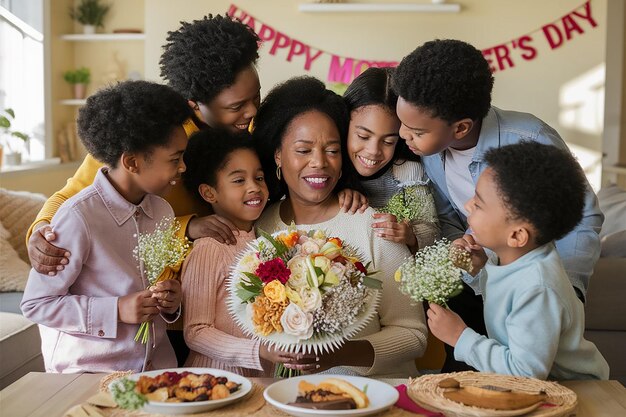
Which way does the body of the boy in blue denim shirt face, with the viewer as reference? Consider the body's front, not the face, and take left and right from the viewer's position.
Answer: facing the viewer and to the left of the viewer

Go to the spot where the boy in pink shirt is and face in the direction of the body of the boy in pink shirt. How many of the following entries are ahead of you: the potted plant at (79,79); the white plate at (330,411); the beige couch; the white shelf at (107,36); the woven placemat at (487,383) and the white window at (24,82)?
2

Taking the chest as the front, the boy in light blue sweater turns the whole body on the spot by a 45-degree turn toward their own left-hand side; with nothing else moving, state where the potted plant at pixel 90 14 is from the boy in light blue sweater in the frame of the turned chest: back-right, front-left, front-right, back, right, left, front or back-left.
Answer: right

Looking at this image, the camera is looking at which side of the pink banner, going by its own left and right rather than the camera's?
front

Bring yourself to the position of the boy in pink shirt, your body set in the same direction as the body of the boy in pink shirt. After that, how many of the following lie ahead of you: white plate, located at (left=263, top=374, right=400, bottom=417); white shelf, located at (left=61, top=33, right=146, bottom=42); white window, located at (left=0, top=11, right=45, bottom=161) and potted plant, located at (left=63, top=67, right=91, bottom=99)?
1

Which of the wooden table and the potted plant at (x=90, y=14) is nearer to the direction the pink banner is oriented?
the wooden table

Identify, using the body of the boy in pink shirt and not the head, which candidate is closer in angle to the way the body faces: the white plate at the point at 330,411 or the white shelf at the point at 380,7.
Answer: the white plate

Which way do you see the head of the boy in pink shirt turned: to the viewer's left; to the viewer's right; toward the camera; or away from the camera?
to the viewer's right

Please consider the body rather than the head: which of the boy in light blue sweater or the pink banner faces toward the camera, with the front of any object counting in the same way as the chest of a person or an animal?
the pink banner

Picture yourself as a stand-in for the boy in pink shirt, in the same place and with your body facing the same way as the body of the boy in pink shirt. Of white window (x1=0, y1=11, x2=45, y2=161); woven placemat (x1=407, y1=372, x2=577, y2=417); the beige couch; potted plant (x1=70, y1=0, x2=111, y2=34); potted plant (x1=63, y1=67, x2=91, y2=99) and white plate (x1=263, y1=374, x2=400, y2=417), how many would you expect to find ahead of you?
2

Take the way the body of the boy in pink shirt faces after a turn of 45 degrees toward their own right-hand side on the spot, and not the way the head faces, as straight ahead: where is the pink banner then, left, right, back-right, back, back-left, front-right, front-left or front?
back-left

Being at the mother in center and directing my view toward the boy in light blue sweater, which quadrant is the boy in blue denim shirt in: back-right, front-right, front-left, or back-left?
front-left

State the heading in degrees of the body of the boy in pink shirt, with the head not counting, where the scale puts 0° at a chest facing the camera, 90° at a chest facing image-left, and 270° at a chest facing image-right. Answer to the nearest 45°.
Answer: approximately 315°

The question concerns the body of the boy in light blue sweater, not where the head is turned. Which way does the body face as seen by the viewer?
to the viewer's left

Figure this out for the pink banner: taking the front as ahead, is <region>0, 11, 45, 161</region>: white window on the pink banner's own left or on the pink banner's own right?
on the pink banner's own right

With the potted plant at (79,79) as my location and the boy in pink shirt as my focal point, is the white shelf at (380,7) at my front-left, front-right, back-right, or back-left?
front-left

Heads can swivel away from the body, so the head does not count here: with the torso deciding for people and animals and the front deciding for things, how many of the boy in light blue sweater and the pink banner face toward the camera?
1

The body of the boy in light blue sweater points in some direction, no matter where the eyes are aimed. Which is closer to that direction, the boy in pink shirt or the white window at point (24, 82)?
the boy in pink shirt
